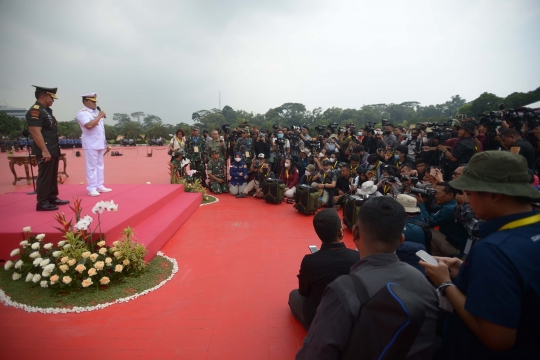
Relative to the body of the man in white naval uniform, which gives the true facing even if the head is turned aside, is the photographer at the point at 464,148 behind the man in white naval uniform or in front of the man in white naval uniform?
in front

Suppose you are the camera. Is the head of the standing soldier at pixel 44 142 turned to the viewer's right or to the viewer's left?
to the viewer's right

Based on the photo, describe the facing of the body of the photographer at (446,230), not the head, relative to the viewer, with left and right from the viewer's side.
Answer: facing to the left of the viewer

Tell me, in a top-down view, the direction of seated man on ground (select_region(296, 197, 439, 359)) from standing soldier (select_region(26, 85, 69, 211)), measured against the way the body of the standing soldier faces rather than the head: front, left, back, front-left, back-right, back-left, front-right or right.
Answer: right

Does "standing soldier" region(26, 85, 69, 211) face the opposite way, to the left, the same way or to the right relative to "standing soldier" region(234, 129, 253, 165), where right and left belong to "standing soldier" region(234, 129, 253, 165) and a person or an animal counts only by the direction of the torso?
to the left

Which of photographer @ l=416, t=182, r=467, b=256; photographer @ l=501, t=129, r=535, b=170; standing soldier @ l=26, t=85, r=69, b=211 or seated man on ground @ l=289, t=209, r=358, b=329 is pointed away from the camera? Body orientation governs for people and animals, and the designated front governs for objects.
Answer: the seated man on ground

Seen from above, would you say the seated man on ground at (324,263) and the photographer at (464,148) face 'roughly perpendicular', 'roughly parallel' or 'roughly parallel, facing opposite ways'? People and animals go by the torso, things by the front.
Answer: roughly perpendicular

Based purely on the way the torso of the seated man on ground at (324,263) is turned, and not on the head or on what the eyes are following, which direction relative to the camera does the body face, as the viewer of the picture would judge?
away from the camera

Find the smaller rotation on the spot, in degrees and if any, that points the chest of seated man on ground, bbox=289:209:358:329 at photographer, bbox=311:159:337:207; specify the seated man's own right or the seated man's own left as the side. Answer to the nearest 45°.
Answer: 0° — they already face them

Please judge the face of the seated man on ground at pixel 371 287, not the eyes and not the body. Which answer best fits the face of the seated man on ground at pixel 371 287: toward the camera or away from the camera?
away from the camera

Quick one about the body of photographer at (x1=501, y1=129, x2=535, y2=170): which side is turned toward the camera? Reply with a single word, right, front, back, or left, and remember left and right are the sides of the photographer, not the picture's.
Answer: left

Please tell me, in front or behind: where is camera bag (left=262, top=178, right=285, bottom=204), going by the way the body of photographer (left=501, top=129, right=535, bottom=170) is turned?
in front

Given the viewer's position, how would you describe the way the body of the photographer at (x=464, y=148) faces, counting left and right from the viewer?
facing to the left of the viewer
